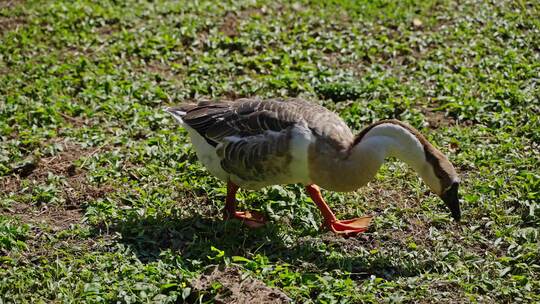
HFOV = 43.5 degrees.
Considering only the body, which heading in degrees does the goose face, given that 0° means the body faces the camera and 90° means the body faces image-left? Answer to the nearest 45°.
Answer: approximately 270°
